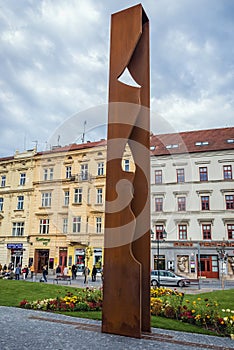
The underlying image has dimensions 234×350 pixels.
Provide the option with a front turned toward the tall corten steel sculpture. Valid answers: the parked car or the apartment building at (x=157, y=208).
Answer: the apartment building

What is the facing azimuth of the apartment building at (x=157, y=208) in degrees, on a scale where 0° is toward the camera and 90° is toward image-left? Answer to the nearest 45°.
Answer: approximately 0°

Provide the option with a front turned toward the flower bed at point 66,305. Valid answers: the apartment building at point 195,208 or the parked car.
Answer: the apartment building

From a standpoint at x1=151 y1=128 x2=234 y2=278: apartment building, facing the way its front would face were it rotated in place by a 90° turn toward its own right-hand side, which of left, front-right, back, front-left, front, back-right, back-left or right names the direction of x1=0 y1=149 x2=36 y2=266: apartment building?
front

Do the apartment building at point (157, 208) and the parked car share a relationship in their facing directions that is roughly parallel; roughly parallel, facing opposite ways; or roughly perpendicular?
roughly perpendicular

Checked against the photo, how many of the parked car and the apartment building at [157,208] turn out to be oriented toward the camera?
1

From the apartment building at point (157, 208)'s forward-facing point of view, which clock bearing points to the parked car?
The parked car is roughly at 12 o'clock from the apartment building.

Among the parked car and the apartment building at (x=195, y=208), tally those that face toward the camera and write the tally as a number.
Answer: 1

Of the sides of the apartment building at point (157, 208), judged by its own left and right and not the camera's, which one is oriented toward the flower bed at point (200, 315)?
front

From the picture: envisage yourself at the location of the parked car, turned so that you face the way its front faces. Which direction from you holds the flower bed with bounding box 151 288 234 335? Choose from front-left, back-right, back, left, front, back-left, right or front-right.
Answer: right
